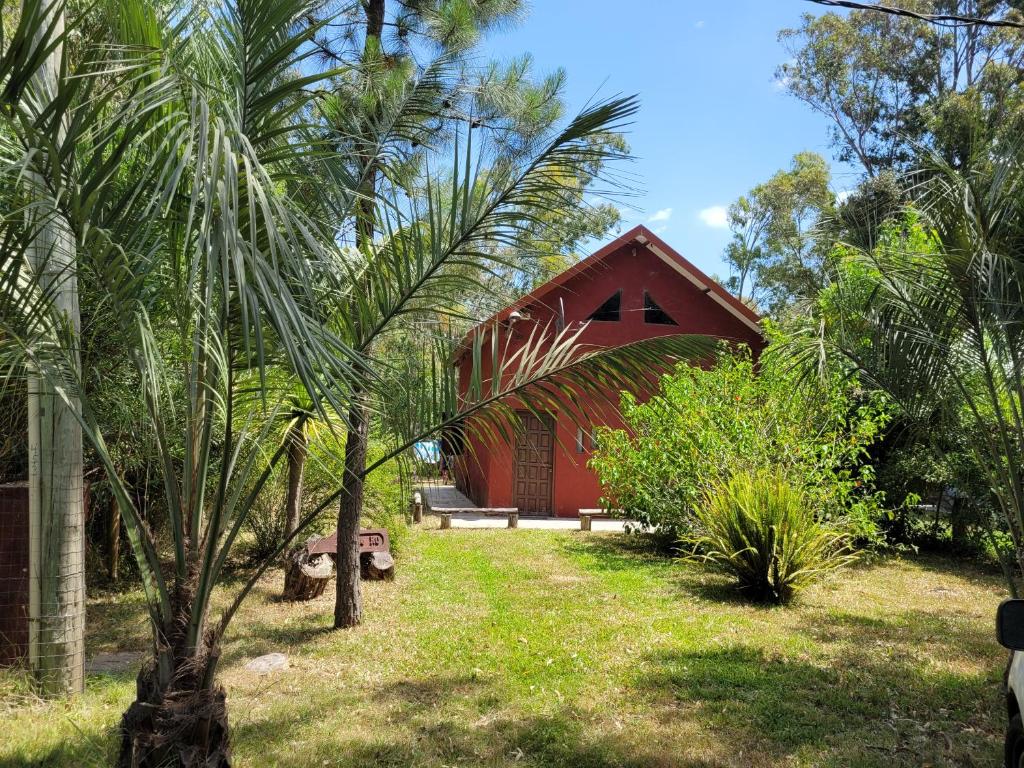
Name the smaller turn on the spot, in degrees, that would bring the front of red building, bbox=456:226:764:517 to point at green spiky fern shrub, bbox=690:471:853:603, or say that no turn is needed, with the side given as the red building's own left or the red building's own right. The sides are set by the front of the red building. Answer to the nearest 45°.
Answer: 0° — it already faces it

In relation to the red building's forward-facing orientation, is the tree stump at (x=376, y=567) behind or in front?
in front

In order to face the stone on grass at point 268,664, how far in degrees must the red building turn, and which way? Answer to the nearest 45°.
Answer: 0° — it already faces it

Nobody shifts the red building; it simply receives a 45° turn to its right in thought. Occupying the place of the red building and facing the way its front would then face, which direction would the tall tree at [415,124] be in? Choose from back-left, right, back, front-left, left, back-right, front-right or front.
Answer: front-left

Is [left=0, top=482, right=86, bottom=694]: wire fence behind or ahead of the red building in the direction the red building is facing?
ahead

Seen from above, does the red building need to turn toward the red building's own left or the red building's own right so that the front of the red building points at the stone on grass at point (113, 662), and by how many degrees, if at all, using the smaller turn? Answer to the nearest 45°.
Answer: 0° — it already faces it

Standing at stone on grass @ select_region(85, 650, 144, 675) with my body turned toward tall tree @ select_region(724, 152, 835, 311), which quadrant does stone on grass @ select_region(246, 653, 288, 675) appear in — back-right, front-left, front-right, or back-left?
front-right

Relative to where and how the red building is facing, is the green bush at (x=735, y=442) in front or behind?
in front

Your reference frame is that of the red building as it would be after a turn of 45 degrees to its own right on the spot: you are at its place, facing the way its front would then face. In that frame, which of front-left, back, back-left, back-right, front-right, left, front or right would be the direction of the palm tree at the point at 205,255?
front-left

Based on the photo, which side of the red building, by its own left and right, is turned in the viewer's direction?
front
